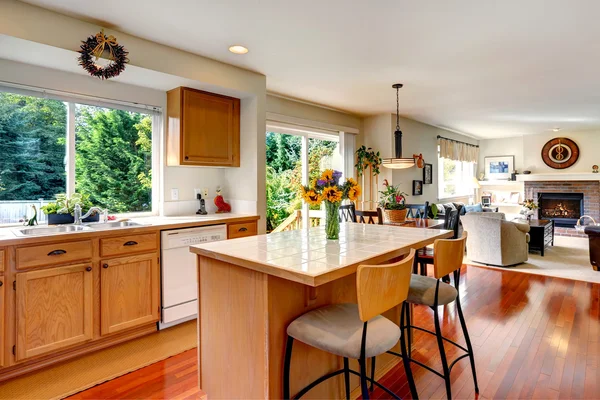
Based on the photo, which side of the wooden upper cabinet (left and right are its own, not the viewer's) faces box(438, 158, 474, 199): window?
left

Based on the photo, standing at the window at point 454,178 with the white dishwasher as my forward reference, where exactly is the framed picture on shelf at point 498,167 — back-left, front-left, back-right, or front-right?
back-left

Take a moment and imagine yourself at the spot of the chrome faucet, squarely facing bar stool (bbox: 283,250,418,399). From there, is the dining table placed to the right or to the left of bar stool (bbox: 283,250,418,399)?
left

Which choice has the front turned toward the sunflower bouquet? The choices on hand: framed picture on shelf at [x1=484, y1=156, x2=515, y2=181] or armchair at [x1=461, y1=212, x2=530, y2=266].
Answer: the framed picture on shelf

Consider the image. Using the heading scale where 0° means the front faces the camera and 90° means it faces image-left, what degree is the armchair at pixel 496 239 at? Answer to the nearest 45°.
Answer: approximately 225°

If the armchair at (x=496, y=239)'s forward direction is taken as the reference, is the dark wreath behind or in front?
behind

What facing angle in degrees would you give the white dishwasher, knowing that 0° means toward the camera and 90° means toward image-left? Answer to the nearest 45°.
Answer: approximately 315°

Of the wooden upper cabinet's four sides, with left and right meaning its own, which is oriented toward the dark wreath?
right

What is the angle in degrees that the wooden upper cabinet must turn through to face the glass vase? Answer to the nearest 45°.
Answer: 0° — it already faces it

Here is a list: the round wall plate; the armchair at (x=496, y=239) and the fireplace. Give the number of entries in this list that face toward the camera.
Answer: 2

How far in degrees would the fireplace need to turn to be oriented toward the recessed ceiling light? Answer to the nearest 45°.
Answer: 0° — it already faces it

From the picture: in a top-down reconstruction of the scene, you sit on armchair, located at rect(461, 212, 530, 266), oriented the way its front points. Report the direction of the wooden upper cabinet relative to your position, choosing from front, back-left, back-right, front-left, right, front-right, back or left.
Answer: back

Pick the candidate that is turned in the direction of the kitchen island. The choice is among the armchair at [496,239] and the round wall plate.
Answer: the round wall plate
